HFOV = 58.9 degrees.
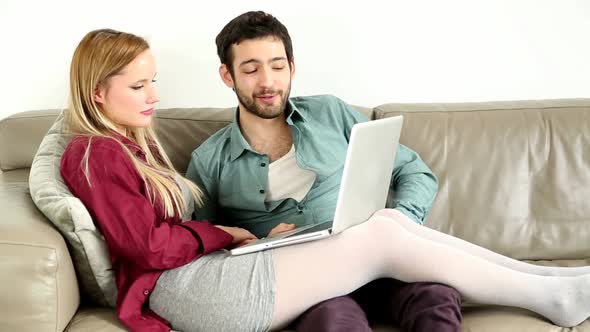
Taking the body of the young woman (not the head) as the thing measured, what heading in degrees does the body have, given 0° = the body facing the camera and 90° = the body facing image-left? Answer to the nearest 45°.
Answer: approximately 270°

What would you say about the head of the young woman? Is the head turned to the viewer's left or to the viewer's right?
to the viewer's right
